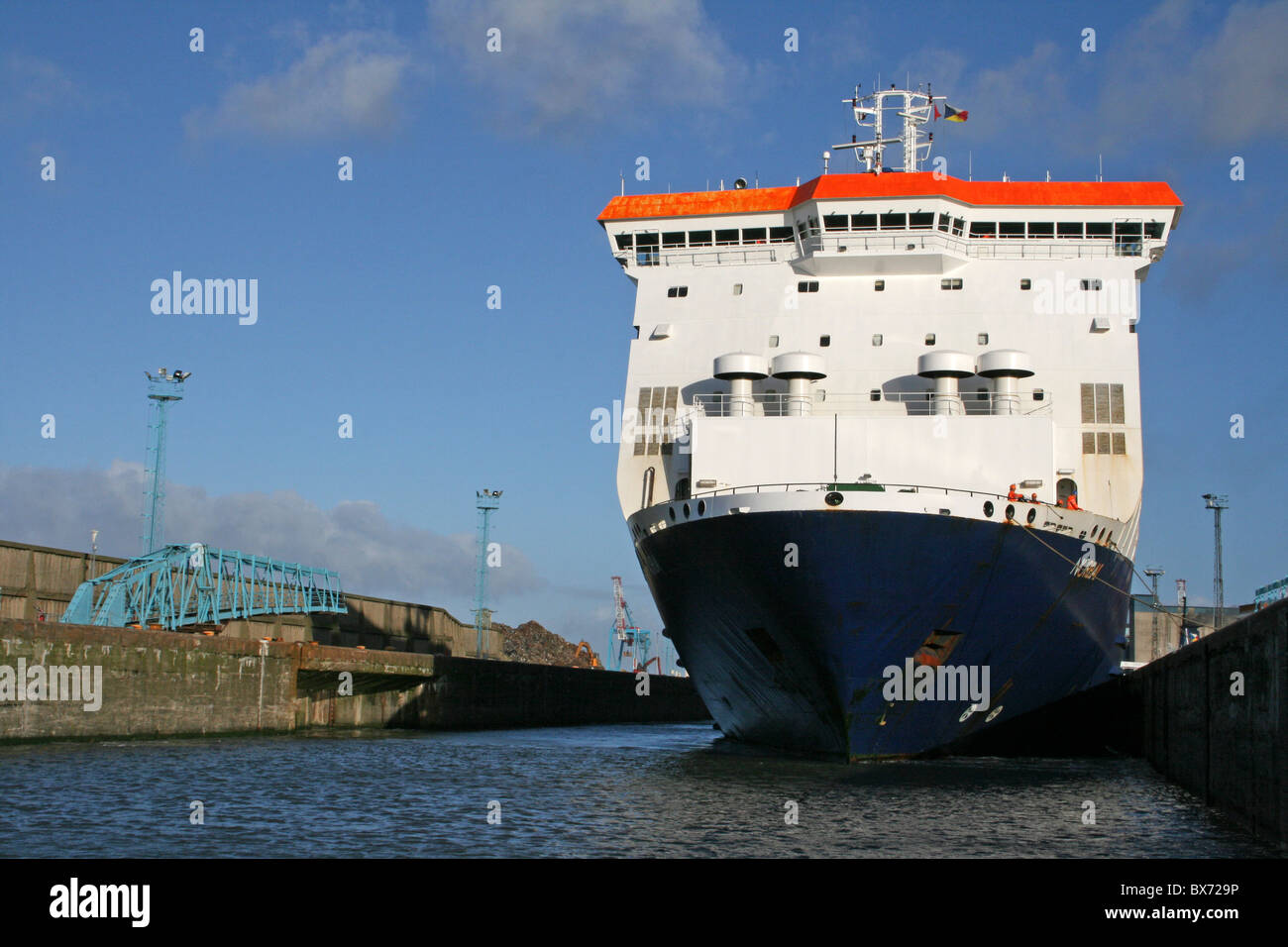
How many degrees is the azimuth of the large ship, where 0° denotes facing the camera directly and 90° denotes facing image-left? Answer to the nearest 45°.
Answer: approximately 0°
